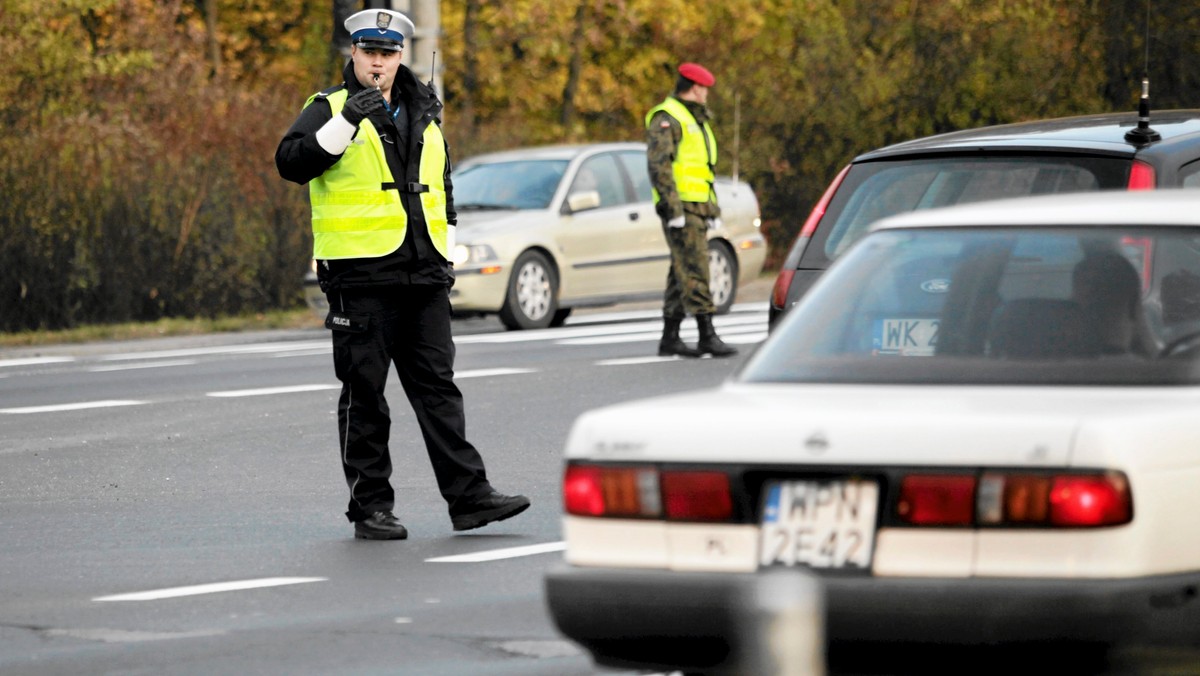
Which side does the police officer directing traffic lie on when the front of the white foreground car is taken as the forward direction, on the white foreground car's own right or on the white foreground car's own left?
on the white foreground car's own left

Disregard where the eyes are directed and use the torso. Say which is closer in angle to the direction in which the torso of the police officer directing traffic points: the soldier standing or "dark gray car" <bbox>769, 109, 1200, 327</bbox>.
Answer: the dark gray car

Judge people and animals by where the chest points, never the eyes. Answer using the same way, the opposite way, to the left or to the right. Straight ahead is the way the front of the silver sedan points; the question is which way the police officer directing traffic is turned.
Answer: to the left

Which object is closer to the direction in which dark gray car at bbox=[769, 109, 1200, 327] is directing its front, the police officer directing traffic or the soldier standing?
the soldier standing

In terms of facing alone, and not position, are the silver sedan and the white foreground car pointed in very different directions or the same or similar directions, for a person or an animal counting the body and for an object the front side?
very different directions

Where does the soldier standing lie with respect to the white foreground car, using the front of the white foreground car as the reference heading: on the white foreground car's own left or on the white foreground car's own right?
on the white foreground car's own left

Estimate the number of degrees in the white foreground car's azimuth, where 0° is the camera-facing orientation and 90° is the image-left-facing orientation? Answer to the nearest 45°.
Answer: approximately 225°

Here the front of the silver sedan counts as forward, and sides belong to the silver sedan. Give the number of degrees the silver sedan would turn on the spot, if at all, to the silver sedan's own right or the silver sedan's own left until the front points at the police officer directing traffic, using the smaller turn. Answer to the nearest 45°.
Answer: approximately 45° to the silver sedan's own left

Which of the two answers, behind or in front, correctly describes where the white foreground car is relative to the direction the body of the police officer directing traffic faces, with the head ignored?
in front

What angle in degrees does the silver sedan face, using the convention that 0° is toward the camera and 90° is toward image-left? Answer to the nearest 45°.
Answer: approximately 45°

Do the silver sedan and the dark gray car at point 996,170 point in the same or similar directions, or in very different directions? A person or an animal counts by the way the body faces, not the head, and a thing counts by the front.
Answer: very different directions
